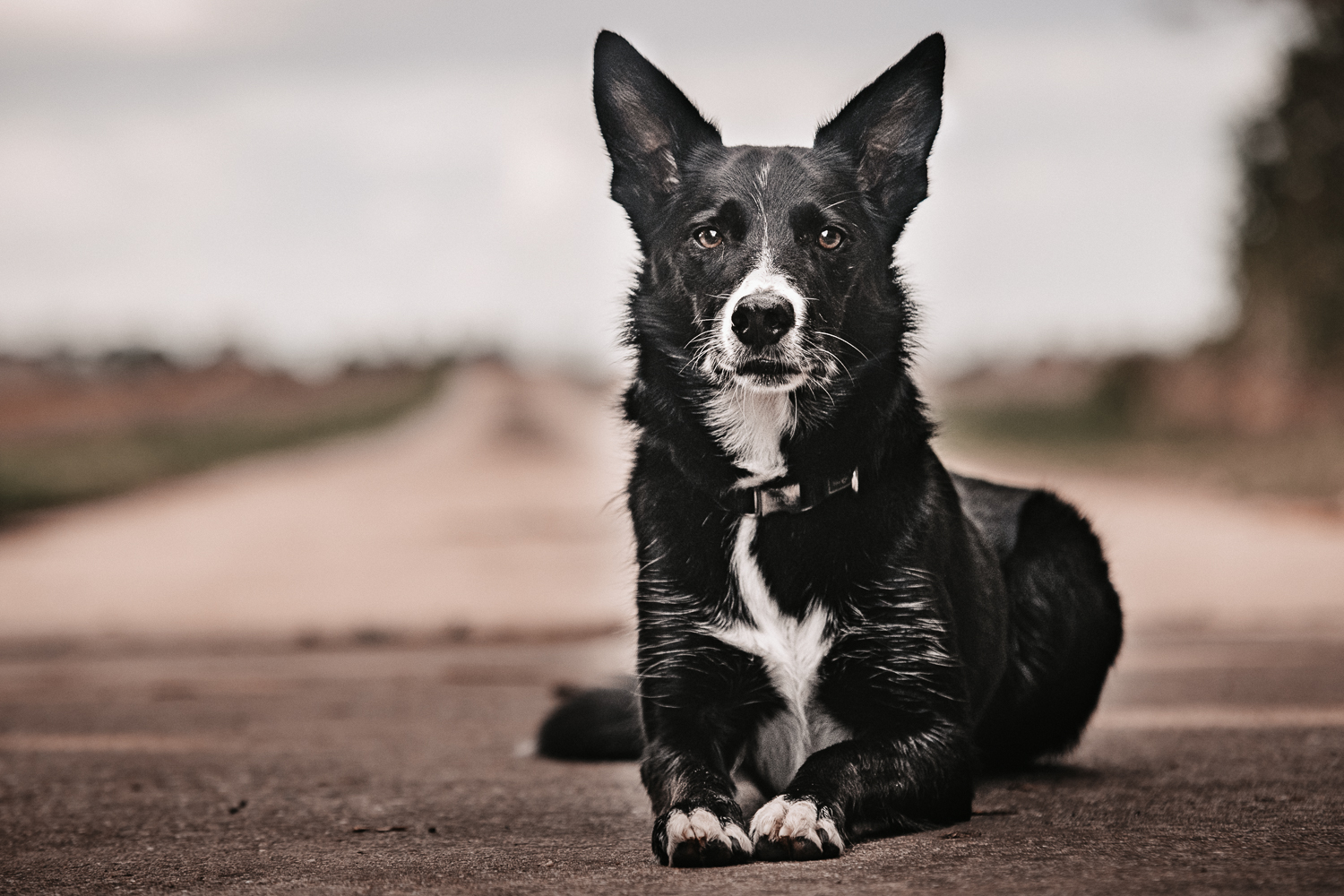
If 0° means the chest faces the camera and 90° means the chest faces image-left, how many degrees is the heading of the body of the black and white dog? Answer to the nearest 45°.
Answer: approximately 0°
